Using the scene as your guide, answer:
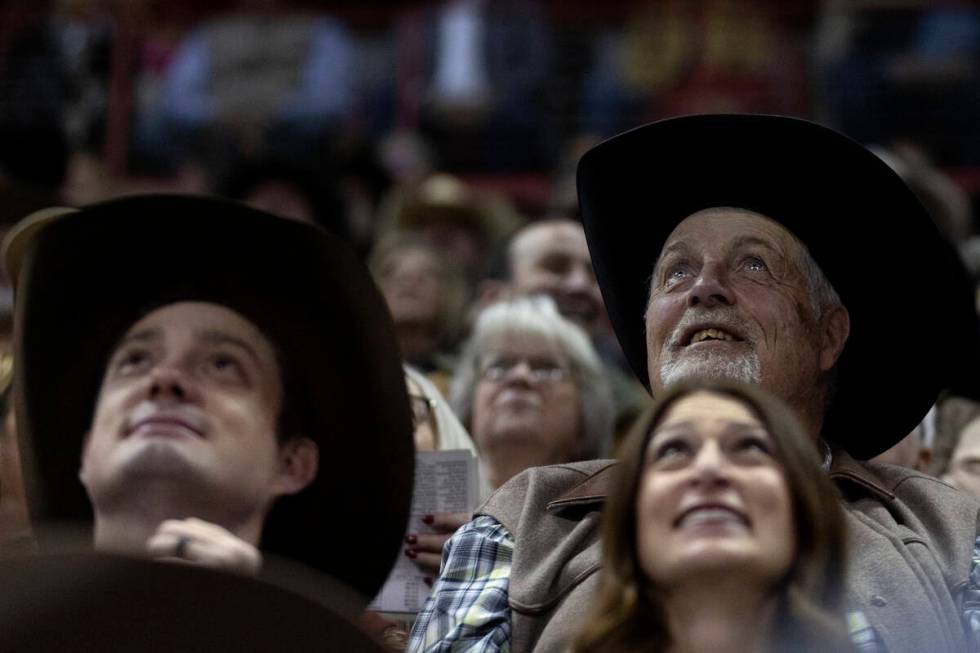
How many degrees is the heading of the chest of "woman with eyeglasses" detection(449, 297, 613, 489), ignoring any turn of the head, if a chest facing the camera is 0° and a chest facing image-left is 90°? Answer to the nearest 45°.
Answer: approximately 0°
